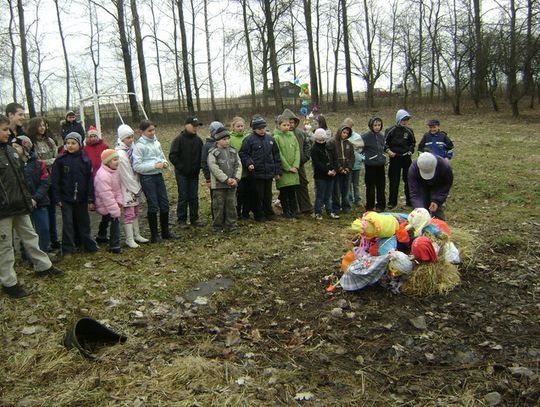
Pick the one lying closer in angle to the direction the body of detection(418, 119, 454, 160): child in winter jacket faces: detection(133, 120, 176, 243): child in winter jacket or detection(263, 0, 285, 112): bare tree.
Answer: the child in winter jacket

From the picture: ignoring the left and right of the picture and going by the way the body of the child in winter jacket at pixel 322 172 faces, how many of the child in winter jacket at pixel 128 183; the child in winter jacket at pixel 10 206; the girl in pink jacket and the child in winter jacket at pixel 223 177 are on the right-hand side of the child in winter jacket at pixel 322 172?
4

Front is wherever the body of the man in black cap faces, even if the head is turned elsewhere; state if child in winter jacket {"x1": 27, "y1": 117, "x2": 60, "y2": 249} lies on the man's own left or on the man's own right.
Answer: on the man's own right

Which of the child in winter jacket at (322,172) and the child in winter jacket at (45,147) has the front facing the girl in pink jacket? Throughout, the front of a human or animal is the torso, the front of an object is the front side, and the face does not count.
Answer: the child in winter jacket at (45,147)

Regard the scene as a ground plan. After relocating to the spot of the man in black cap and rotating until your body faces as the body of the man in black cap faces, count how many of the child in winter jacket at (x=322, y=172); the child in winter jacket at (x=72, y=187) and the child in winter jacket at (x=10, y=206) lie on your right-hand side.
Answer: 2

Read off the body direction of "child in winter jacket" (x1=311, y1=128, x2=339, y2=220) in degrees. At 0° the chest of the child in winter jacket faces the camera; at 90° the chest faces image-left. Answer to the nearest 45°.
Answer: approximately 315°

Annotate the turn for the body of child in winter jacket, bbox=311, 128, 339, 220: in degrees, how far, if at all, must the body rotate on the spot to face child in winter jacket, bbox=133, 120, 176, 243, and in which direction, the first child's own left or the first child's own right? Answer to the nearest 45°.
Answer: approximately 90° to the first child's own right

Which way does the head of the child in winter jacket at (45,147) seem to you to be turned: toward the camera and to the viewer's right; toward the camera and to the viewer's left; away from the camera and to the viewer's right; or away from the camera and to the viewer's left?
toward the camera and to the viewer's right

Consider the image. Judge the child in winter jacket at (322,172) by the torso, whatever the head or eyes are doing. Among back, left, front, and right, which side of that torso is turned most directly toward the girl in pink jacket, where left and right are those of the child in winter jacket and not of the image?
right

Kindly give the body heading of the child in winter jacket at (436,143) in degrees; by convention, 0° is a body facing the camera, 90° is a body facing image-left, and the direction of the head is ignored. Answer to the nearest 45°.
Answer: approximately 0°
